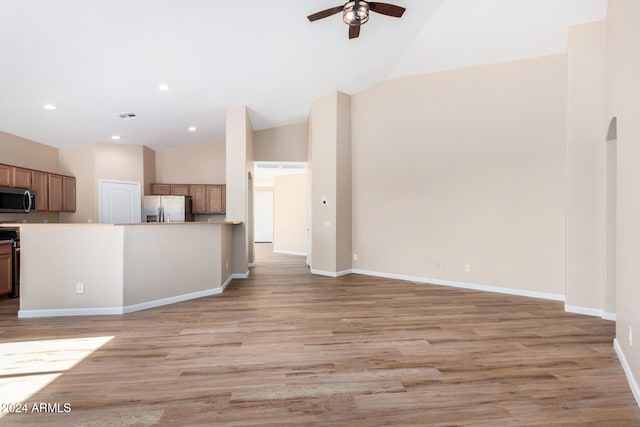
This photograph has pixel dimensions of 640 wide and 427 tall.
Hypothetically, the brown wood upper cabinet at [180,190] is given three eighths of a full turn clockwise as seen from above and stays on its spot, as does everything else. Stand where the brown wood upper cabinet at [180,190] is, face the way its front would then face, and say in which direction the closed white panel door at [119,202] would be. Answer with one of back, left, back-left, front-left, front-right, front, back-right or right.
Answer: front-left

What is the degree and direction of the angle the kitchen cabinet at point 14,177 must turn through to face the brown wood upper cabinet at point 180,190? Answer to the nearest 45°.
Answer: approximately 45° to its left

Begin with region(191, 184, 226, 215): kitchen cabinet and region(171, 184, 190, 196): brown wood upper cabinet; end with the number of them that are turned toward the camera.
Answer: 2

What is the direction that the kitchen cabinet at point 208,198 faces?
toward the camera

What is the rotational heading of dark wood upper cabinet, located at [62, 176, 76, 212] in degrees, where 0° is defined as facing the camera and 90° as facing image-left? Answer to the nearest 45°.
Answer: approximately 0°

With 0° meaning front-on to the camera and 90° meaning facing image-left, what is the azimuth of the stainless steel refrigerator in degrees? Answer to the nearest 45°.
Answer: approximately 0°

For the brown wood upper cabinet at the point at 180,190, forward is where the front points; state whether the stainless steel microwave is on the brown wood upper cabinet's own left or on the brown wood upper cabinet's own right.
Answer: on the brown wood upper cabinet's own right

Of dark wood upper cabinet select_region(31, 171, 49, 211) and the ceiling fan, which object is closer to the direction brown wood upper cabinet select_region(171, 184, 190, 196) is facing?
the ceiling fan

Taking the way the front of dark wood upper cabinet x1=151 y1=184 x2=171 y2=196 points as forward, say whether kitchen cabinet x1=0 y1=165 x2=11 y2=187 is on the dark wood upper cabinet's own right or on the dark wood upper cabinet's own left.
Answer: on the dark wood upper cabinet's own right

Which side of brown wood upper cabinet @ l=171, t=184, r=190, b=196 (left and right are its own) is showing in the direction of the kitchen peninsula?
front

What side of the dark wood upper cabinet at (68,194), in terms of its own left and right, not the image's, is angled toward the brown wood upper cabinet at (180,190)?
left
